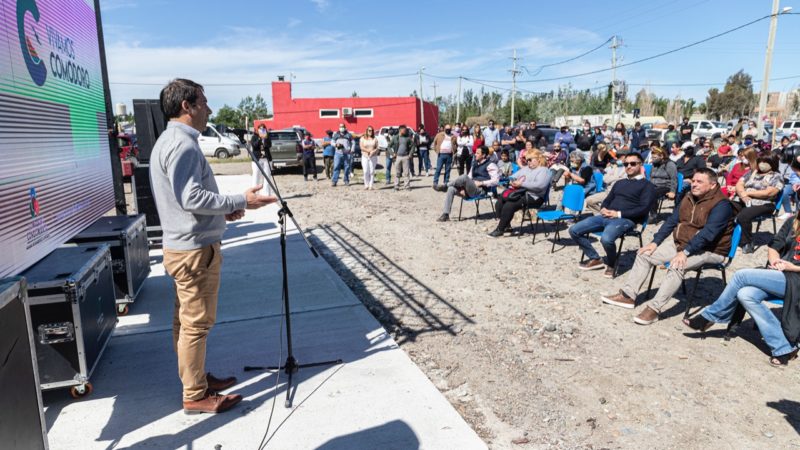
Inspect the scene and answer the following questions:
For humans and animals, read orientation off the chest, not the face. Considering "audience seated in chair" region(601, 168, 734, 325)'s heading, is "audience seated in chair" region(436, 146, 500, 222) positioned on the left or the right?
on their right

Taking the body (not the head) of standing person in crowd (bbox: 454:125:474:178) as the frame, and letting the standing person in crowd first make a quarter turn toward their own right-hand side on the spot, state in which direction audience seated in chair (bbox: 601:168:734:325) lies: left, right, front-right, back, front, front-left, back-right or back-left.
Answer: back-left

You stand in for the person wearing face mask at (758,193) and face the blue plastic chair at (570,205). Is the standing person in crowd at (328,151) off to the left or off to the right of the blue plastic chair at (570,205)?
right

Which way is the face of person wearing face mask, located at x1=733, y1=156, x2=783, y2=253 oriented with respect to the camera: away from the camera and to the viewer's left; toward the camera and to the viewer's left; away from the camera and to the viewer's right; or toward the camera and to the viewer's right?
toward the camera and to the viewer's left

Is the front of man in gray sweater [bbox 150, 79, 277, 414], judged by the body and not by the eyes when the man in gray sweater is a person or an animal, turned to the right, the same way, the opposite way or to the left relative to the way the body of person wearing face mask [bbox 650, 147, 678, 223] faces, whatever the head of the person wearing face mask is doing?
the opposite way

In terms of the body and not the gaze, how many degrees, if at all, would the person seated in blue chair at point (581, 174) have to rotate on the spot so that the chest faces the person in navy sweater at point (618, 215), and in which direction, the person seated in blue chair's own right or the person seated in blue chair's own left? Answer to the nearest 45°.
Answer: approximately 45° to the person seated in blue chair's own left

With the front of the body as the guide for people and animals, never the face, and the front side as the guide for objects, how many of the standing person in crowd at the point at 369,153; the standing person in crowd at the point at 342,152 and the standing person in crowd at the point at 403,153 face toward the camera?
3

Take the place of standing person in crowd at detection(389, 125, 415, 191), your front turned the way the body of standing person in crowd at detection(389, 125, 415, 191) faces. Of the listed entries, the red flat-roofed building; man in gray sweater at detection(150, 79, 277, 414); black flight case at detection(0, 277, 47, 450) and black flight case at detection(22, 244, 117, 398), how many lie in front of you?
3

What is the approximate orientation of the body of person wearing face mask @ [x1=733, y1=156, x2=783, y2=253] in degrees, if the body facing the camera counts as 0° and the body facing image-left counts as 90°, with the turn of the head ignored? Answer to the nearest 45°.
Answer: approximately 45°

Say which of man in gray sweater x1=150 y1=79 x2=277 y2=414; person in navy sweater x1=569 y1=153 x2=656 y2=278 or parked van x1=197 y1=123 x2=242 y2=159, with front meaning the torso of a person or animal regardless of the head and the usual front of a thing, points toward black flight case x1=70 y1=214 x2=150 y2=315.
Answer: the person in navy sweater

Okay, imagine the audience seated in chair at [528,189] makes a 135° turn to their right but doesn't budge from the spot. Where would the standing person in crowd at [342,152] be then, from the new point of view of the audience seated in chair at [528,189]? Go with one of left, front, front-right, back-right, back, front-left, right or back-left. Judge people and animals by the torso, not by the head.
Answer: front-left

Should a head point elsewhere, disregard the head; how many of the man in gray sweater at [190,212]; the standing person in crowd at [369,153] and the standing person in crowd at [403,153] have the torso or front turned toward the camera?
2

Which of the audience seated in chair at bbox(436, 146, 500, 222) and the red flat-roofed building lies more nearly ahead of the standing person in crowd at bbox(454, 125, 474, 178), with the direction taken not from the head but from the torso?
the audience seated in chair

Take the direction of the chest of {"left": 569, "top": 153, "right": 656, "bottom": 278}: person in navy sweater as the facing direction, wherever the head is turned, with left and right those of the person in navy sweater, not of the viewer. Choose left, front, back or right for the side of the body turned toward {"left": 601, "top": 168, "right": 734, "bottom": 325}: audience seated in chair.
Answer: left

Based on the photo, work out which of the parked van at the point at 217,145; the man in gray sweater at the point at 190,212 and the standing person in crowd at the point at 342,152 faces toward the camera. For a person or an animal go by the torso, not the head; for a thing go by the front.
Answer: the standing person in crowd

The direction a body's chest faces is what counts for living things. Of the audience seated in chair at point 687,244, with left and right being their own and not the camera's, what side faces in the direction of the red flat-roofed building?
right

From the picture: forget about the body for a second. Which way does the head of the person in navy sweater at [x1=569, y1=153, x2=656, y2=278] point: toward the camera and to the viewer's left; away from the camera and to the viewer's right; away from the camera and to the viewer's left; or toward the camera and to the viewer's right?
toward the camera and to the viewer's left

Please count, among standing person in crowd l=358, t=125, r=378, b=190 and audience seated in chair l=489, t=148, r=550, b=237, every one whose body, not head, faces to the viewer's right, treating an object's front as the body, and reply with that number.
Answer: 0

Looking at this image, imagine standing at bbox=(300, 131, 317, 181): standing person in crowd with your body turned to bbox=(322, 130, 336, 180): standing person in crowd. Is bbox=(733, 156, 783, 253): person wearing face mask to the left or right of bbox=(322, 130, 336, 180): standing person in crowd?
right
